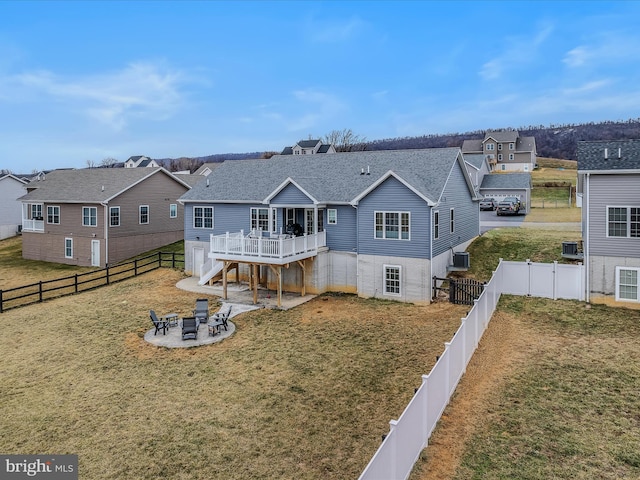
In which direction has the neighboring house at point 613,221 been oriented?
away from the camera

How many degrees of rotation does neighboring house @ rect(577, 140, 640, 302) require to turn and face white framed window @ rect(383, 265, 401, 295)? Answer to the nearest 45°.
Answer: approximately 90° to its left

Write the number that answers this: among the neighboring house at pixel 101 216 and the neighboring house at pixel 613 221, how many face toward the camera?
0

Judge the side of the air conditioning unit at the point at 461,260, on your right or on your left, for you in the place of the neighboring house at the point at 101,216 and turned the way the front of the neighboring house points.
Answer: on your right

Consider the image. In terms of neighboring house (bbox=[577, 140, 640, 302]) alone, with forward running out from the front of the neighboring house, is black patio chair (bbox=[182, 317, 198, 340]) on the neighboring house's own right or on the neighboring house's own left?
on the neighboring house's own left

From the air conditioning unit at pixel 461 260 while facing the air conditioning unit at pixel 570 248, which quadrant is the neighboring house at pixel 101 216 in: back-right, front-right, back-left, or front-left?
back-left

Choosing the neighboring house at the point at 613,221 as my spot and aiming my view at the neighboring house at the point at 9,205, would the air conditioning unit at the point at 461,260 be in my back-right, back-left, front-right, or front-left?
front-right

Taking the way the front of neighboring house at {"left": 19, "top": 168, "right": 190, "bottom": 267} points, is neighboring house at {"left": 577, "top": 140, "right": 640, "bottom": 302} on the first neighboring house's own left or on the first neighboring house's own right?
on the first neighboring house's own right

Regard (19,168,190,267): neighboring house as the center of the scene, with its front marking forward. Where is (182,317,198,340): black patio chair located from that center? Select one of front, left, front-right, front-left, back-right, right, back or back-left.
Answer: back-right

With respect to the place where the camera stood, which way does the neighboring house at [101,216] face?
facing away from the viewer and to the right of the viewer

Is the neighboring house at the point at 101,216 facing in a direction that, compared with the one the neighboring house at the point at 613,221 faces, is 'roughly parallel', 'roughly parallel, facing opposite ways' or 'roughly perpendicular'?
roughly parallel

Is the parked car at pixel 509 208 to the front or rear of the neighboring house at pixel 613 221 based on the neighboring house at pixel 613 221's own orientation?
to the front

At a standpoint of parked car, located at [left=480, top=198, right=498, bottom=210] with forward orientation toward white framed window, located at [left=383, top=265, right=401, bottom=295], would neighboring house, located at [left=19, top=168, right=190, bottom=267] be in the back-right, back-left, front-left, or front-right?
front-right
